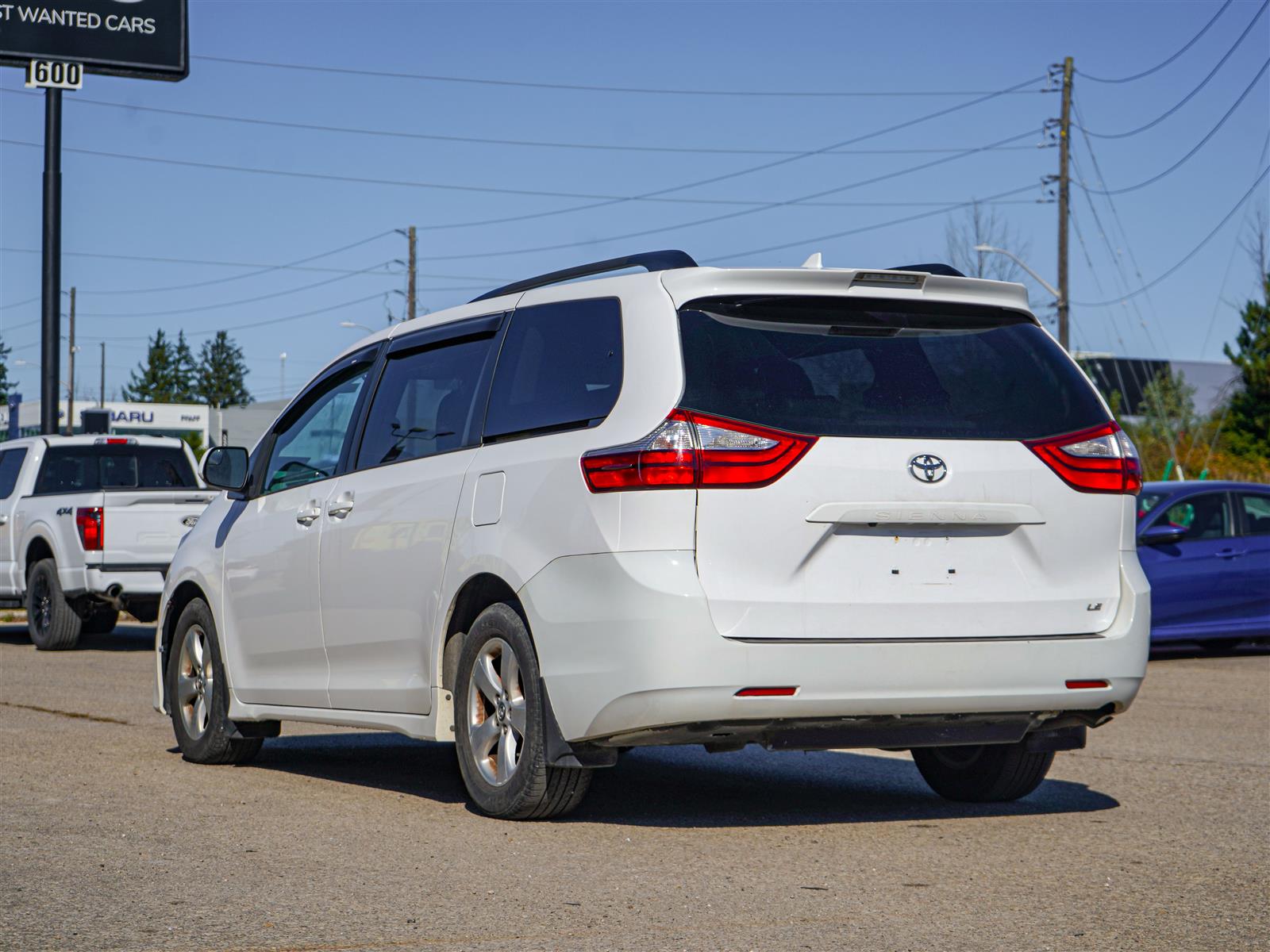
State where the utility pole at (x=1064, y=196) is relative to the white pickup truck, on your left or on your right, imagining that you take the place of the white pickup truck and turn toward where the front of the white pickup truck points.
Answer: on your right

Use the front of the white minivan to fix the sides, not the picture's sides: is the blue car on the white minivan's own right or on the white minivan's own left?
on the white minivan's own right

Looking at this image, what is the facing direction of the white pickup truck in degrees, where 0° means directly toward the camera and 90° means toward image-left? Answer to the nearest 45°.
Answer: approximately 135°

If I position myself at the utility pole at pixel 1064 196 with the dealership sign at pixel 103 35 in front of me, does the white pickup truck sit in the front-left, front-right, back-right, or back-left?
front-left

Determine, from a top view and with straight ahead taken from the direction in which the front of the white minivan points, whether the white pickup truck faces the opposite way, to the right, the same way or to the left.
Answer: the same way

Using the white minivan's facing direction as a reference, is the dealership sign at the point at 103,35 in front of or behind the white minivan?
in front

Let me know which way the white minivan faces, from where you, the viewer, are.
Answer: facing away from the viewer and to the left of the viewer

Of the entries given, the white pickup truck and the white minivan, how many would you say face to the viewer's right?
0

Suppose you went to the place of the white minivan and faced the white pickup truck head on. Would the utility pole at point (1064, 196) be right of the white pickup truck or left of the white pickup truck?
right

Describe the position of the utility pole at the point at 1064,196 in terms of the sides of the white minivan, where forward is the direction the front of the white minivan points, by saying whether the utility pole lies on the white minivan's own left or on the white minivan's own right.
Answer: on the white minivan's own right

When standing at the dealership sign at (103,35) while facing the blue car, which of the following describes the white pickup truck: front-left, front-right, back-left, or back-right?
front-right

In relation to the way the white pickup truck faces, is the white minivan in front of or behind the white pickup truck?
behind

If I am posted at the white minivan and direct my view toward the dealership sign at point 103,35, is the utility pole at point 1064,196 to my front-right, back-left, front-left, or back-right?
front-right

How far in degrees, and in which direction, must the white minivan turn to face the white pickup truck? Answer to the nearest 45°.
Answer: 0° — it already faces it
